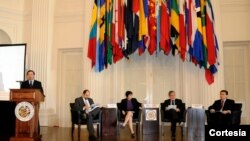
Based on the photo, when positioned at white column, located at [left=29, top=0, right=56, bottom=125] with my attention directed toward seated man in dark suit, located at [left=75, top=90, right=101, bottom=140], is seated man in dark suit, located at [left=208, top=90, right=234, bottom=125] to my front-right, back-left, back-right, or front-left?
front-left

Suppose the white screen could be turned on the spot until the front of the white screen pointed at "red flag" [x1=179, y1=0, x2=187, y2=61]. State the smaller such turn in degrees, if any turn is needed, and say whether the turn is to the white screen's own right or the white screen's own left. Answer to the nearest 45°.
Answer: approximately 45° to the white screen's own left

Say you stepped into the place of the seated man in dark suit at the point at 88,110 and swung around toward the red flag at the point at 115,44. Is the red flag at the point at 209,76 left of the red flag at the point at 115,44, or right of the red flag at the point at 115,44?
right

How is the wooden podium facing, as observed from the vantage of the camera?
facing the viewer

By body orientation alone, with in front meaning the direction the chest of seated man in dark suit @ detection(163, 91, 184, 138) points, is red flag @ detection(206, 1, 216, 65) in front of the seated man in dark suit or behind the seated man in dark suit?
behind

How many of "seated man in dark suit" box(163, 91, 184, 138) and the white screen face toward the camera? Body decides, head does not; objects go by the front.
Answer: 2

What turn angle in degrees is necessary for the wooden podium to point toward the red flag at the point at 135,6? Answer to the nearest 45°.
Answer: approximately 135° to its left

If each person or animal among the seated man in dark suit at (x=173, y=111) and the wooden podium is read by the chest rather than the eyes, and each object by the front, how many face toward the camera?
2

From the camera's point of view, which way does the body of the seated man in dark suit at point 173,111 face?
toward the camera

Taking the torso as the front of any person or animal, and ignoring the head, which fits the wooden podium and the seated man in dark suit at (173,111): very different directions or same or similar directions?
same or similar directions

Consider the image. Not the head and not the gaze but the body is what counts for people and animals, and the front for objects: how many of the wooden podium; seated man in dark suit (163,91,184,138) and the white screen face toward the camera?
3
